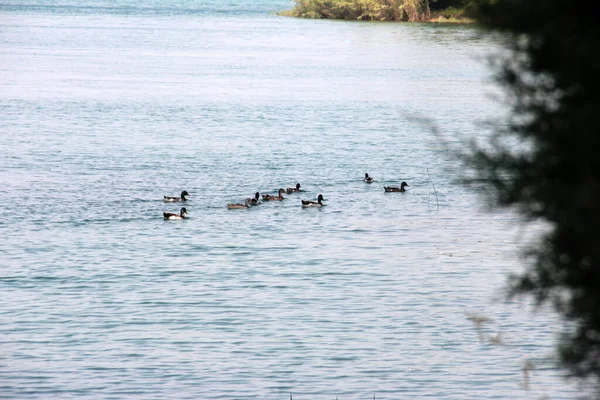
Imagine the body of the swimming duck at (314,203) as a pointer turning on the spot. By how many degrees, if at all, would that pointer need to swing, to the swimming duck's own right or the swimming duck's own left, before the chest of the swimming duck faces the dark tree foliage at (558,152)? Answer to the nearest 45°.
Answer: approximately 90° to the swimming duck's own right

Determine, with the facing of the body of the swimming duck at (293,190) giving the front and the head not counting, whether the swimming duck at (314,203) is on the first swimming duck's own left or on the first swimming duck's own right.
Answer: on the first swimming duck's own right

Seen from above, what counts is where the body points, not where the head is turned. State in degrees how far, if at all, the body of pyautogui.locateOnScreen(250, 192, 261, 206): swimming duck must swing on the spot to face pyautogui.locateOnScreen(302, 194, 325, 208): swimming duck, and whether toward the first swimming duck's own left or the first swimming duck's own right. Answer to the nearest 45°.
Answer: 0° — it already faces it

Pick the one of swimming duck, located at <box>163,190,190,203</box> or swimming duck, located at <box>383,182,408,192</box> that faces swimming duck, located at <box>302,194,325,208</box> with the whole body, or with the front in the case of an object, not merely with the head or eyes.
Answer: swimming duck, located at <box>163,190,190,203</box>

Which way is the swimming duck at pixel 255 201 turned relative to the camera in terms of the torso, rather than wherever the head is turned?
to the viewer's right

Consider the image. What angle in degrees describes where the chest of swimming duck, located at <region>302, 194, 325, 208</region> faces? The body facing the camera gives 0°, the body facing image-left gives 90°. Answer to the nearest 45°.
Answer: approximately 270°

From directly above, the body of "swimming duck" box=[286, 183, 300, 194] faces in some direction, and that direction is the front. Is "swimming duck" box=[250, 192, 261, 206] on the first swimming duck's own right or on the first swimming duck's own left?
on the first swimming duck's own right

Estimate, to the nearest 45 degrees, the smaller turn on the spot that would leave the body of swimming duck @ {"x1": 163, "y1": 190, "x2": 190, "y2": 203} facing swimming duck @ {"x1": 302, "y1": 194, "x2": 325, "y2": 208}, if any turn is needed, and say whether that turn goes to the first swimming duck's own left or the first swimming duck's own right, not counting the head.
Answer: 0° — it already faces it

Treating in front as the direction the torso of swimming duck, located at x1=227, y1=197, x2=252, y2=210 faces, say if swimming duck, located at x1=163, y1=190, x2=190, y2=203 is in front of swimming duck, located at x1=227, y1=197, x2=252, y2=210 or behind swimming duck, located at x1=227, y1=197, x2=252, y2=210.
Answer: behind

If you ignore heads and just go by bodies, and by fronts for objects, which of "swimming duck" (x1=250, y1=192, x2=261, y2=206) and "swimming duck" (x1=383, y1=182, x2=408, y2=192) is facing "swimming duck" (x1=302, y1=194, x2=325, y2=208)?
"swimming duck" (x1=250, y1=192, x2=261, y2=206)

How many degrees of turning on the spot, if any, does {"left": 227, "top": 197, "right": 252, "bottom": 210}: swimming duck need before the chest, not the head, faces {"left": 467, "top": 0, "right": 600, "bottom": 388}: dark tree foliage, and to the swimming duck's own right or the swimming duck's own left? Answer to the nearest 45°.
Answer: approximately 90° to the swimming duck's own right

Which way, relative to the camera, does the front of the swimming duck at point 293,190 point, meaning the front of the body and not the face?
to the viewer's right

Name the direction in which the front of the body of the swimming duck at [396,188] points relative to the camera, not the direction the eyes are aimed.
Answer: to the viewer's right

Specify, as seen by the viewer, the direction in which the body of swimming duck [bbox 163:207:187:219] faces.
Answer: to the viewer's right

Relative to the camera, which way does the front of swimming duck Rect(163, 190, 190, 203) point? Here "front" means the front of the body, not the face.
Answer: to the viewer's right

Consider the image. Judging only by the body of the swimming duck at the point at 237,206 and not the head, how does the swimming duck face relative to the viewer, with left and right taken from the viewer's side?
facing to the right of the viewer
